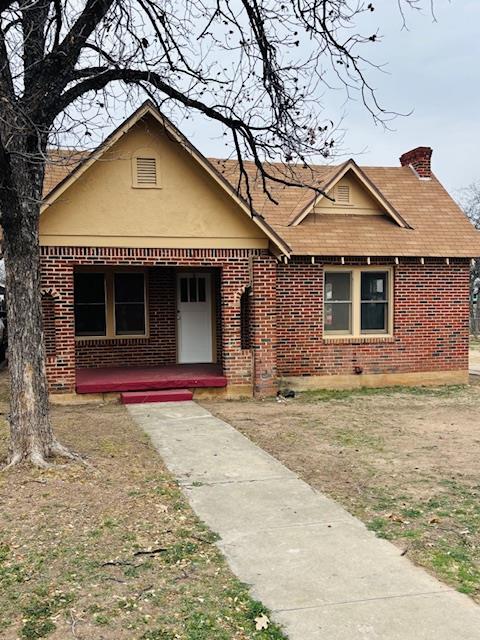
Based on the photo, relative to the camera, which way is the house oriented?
toward the camera

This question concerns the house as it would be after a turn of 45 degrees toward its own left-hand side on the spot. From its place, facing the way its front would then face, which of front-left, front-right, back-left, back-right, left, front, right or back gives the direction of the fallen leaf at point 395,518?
front-right

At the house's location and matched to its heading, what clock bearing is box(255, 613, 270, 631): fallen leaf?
The fallen leaf is roughly at 12 o'clock from the house.
